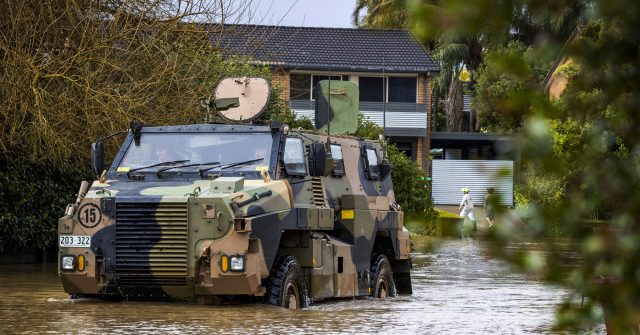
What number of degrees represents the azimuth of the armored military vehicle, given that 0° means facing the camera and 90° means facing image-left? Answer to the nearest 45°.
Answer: approximately 45°

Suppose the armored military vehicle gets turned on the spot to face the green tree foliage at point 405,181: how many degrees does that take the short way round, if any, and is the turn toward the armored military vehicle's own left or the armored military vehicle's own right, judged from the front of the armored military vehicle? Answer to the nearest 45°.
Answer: approximately 135° to the armored military vehicle's own right

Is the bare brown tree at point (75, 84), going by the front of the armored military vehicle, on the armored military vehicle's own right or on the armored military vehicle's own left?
on the armored military vehicle's own right
